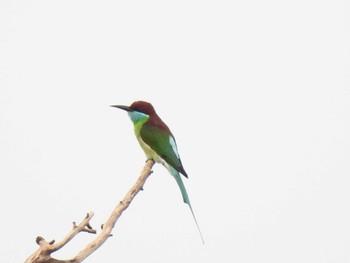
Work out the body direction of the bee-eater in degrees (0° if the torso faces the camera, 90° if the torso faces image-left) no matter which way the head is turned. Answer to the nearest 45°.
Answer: approximately 90°
